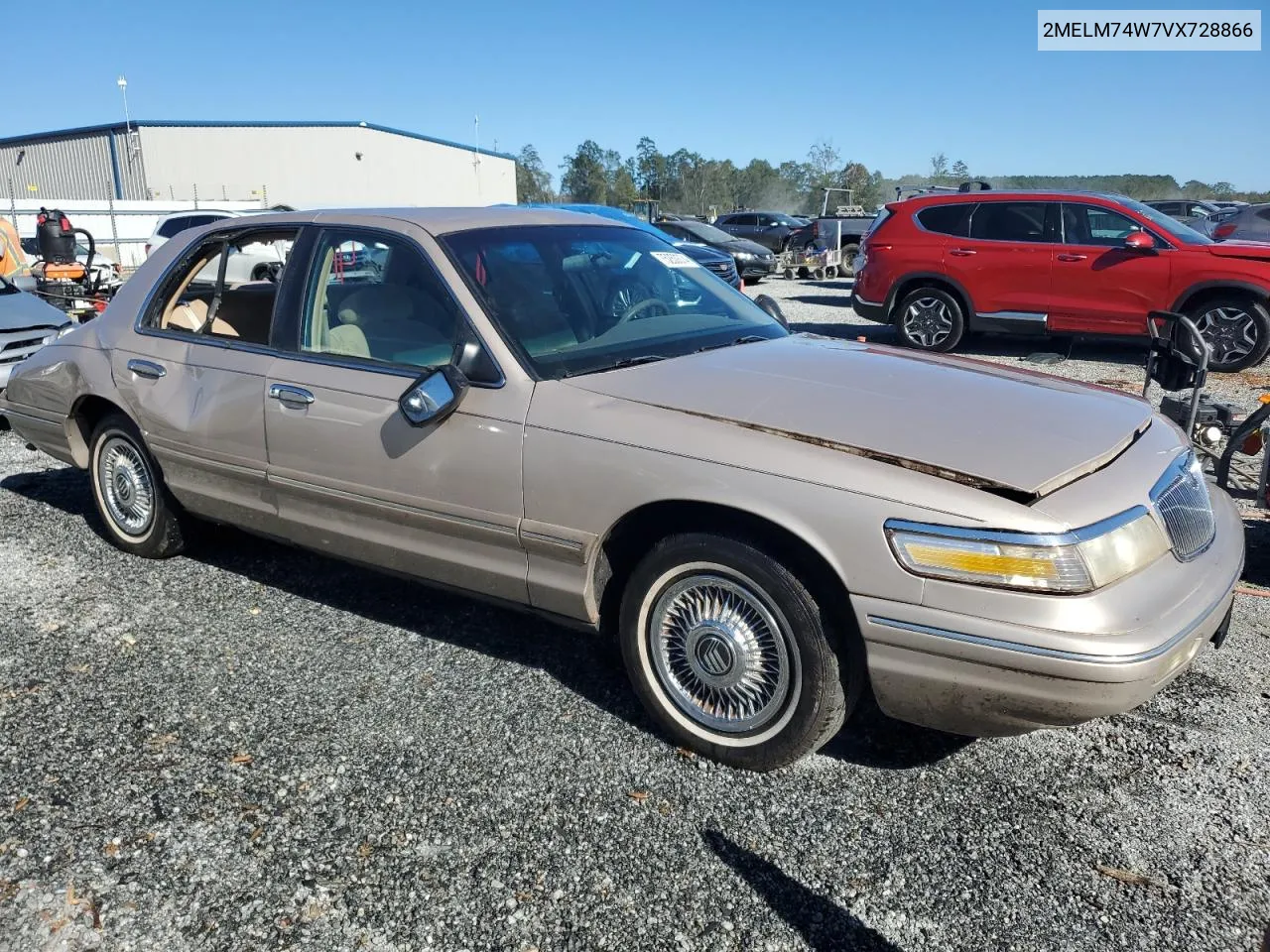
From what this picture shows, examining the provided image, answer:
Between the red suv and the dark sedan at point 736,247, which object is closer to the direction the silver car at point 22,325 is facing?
the red suv

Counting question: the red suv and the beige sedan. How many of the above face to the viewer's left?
0

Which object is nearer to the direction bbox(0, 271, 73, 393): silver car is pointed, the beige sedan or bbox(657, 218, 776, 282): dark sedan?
the beige sedan

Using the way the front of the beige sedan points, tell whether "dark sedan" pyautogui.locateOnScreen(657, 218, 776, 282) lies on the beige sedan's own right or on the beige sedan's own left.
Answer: on the beige sedan's own left

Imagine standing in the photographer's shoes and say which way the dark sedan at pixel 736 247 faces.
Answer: facing the viewer and to the right of the viewer

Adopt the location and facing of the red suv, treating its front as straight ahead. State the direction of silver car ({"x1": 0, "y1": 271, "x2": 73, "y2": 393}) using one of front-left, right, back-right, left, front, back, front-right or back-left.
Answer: back-right

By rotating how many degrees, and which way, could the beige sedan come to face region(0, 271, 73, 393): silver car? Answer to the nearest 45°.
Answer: approximately 180°

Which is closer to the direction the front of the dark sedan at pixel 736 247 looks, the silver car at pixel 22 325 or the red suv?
the red suv

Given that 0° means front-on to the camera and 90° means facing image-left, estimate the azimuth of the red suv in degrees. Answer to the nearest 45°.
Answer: approximately 270°

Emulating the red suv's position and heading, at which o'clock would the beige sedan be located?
The beige sedan is roughly at 3 o'clock from the red suv.

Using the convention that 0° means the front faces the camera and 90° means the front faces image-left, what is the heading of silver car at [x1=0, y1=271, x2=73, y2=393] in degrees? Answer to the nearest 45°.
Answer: approximately 315°
